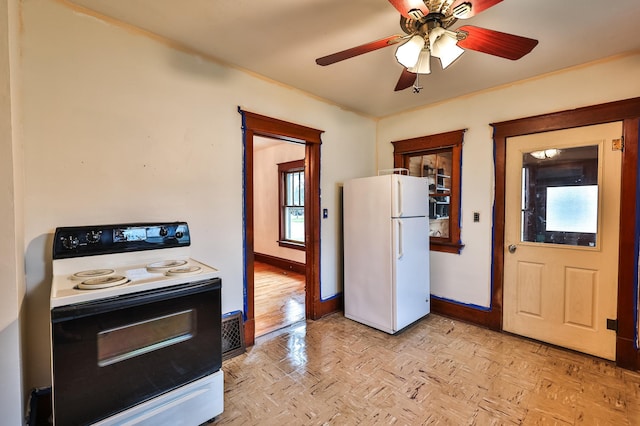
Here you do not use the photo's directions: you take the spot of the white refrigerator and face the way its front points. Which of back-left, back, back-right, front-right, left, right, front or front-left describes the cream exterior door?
front-left

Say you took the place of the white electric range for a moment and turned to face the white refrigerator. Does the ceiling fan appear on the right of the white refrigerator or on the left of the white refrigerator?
right

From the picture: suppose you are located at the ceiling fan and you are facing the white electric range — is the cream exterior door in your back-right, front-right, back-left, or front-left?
back-right

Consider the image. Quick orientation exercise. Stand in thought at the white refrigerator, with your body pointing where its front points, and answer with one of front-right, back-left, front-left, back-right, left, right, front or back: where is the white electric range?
right

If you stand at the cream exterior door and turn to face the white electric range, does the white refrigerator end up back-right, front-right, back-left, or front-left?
front-right

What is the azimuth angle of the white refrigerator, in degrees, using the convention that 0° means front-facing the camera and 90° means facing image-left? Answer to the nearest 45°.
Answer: approximately 315°
